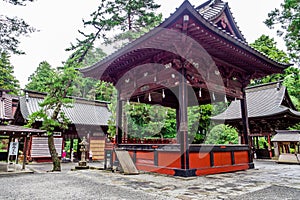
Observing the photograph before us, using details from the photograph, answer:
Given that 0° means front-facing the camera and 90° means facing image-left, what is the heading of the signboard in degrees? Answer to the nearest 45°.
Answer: approximately 0°

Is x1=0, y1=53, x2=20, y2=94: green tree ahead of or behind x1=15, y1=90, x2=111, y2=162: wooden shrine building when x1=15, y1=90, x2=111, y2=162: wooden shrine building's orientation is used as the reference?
behind

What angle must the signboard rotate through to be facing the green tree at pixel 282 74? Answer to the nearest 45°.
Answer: approximately 90° to its left

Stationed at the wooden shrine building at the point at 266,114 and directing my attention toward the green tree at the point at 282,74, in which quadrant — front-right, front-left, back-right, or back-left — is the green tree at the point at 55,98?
back-left

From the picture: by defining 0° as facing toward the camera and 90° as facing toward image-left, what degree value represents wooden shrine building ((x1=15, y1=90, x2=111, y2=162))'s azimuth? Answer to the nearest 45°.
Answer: approximately 0°
